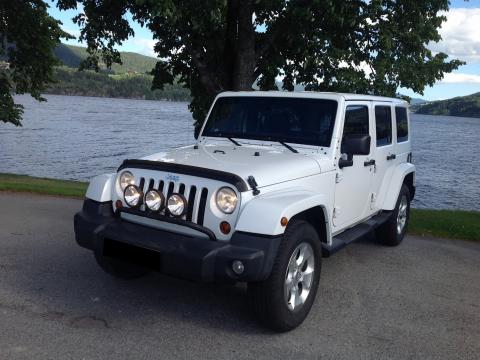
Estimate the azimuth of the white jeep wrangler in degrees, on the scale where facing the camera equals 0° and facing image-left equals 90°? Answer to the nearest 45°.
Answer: approximately 45°

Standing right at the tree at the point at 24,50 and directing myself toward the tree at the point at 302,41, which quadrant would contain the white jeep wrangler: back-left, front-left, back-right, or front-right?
front-right

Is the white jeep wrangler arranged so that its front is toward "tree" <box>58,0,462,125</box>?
no

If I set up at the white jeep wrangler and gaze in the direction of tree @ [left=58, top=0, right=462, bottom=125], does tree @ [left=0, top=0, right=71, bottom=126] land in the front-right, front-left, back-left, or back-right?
front-left

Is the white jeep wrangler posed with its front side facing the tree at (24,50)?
no
